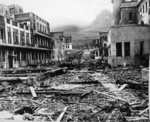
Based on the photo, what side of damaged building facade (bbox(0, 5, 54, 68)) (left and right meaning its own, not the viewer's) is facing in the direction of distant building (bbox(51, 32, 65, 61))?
left

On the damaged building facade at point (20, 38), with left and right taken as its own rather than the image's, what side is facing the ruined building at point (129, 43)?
front

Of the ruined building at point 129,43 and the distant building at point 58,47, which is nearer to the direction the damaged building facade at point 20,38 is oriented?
the ruined building

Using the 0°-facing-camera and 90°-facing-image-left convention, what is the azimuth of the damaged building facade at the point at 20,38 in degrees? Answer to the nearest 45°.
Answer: approximately 315°
